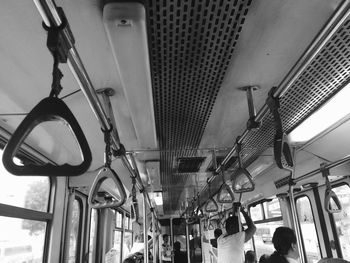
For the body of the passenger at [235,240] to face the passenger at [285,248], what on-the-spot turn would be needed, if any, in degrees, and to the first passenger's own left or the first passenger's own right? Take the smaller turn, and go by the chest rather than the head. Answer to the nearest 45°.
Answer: approximately 135° to the first passenger's own right

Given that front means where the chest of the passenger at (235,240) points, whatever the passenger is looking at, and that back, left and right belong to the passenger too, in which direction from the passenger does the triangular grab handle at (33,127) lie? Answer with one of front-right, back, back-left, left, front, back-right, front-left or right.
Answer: back

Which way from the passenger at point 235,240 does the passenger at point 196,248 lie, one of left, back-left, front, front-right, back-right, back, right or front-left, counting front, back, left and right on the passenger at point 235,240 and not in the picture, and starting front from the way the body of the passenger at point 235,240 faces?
front

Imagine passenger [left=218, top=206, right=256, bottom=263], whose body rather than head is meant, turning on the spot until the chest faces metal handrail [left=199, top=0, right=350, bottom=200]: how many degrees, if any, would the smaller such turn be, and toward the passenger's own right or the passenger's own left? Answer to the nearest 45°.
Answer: approximately 180°

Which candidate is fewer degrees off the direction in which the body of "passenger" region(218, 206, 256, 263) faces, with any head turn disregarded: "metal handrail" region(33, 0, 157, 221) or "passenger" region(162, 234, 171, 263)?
the passenger

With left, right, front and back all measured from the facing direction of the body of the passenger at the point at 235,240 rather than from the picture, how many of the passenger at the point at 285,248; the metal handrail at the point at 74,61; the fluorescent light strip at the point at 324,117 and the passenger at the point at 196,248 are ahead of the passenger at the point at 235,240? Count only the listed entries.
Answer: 1

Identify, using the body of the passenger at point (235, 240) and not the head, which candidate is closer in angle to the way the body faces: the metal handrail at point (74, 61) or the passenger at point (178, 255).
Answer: the passenger

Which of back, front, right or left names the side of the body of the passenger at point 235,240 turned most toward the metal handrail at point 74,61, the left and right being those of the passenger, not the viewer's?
back

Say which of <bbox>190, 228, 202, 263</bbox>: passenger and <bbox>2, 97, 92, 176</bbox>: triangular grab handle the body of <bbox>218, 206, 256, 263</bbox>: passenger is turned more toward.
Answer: the passenger

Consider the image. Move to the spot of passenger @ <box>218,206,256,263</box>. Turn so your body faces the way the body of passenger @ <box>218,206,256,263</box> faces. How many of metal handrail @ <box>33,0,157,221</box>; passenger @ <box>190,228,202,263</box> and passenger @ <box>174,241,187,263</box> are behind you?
1

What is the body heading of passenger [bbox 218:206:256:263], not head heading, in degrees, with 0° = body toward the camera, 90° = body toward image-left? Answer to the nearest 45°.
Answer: approximately 180°

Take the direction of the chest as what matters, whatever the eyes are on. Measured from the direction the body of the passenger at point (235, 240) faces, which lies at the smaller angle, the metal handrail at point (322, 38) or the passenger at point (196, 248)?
the passenger

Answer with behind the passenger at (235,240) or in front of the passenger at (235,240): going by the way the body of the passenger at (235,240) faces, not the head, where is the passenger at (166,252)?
in front

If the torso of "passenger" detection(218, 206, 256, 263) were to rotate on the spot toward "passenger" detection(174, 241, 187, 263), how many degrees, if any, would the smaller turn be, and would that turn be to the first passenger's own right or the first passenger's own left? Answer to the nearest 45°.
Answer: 0° — they already face them

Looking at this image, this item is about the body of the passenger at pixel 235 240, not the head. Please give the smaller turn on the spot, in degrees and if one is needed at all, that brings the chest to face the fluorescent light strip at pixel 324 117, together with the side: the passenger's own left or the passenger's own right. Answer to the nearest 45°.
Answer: approximately 135° to the passenger's own right
